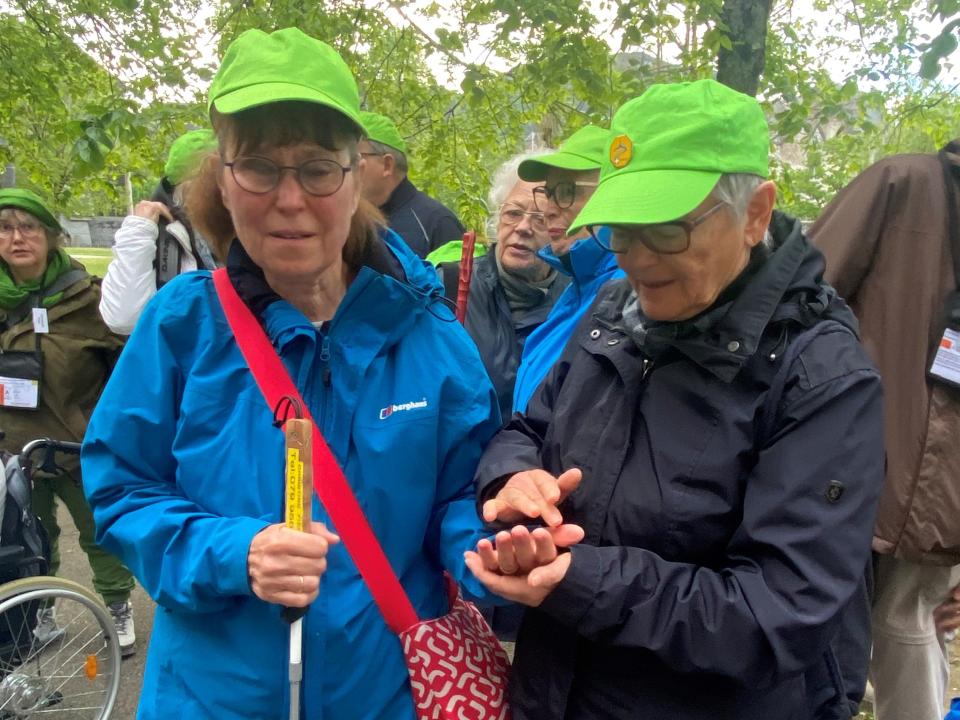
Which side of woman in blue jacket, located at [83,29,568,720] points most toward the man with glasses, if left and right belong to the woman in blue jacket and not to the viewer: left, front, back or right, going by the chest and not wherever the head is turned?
back

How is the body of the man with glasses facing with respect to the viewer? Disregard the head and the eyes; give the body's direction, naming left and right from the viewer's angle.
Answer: facing to the left of the viewer

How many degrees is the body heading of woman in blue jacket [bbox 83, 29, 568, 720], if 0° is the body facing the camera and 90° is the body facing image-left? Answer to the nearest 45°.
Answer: approximately 0°
